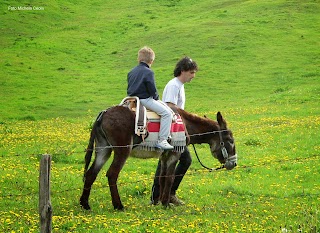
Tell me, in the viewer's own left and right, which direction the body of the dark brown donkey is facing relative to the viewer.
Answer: facing to the right of the viewer

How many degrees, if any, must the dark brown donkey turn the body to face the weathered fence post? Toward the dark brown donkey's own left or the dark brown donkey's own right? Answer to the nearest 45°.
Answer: approximately 90° to the dark brown donkey's own right
